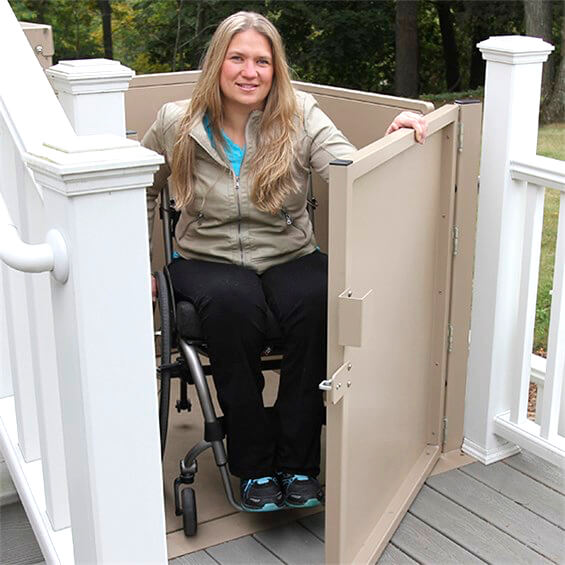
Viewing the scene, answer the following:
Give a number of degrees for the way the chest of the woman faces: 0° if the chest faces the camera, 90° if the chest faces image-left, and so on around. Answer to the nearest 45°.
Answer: approximately 0°

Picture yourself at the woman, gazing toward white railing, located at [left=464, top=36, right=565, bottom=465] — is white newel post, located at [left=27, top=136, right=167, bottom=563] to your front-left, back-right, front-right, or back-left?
back-right

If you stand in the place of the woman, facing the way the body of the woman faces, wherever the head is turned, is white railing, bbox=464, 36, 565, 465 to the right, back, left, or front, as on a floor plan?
left

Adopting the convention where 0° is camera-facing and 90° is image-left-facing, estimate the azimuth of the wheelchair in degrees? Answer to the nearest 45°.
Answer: approximately 0°

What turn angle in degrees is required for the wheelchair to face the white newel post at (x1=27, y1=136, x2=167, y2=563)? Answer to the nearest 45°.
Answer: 0° — it already faces it
